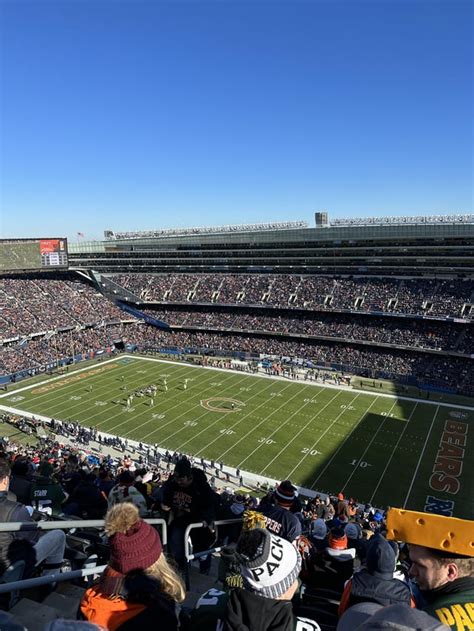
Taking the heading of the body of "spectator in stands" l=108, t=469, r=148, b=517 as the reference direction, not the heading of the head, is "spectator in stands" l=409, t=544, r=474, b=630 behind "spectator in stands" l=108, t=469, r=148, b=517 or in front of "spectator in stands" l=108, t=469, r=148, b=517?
behind

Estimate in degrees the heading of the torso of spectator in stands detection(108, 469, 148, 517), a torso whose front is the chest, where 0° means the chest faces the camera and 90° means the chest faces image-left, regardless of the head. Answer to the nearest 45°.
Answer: approximately 180°

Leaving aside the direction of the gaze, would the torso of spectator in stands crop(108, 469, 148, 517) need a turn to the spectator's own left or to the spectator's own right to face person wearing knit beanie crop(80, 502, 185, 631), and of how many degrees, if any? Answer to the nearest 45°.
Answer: approximately 180°

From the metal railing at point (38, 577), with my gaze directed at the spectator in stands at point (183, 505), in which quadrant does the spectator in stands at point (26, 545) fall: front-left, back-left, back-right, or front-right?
front-left

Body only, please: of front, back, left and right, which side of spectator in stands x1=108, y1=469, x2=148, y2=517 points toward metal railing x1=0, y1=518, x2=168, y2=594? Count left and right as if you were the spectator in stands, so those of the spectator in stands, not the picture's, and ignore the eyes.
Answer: back

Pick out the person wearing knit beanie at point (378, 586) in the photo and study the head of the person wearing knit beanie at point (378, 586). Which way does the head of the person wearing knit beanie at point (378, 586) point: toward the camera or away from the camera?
away from the camera

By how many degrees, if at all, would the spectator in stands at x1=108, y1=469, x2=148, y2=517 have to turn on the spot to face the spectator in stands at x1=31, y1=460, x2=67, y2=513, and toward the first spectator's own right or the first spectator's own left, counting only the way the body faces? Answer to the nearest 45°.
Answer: approximately 45° to the first spectator's own left

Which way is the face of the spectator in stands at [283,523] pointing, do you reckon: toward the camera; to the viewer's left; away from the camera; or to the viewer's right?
away from the camera

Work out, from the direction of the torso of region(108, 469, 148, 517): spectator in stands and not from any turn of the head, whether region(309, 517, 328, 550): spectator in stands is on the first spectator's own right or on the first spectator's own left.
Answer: on the first spectator's own right

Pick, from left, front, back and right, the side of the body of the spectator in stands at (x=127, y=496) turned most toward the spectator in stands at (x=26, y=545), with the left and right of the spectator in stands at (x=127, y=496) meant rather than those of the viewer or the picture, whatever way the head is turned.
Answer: back

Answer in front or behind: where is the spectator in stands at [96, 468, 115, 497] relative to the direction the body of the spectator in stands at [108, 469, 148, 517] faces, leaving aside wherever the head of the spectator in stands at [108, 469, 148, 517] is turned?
in front

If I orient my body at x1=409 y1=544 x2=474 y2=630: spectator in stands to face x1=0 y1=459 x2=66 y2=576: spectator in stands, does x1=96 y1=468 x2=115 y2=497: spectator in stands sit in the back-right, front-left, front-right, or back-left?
front-right

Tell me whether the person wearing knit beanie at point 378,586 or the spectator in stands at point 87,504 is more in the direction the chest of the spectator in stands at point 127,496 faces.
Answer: the spectator in stands

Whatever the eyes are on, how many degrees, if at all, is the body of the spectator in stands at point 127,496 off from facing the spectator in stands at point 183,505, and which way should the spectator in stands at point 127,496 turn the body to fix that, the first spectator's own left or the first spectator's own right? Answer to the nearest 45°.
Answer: approximately 135° to the first spectator's own right
